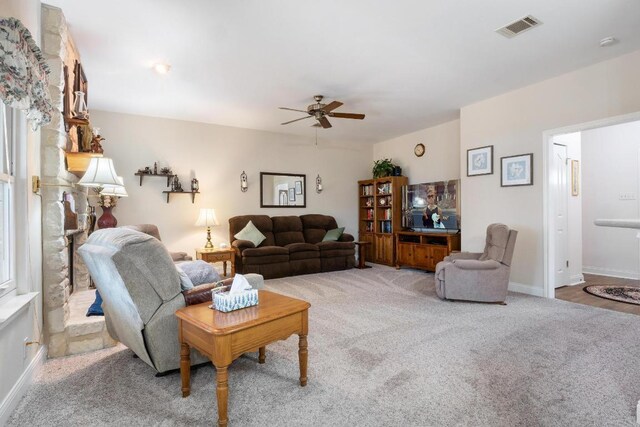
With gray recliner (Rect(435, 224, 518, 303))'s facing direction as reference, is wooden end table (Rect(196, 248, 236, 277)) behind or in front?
in front

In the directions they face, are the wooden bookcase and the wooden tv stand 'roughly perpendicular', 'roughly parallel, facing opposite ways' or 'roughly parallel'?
roughly parallel

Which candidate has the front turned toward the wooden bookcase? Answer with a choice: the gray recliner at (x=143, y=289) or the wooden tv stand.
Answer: the gray recliner

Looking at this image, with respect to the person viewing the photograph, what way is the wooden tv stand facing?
facing the viewer and to the left of the viewer

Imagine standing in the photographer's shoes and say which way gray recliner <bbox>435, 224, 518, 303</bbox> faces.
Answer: facing to the left of the viewer

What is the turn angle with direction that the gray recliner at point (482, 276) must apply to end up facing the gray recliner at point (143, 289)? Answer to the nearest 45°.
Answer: approximately 45° to its left

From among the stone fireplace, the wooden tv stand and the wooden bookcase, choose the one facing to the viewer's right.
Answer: the stone fireplace

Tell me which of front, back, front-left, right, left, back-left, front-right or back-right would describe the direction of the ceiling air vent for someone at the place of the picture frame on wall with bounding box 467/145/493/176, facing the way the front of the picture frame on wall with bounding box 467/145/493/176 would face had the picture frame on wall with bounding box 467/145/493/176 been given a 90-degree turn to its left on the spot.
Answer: front-right

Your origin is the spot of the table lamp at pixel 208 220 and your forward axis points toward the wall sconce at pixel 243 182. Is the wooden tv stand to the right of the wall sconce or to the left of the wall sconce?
right

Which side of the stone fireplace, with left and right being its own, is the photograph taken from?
right

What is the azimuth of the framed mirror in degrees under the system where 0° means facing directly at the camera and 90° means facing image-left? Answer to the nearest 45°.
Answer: approximately 315°

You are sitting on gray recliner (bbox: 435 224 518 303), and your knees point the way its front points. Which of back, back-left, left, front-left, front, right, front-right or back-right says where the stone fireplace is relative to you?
front-left

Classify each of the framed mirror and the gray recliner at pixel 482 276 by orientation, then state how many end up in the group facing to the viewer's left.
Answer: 1

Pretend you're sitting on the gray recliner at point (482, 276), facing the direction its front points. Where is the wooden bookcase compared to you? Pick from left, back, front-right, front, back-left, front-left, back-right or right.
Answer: front-right

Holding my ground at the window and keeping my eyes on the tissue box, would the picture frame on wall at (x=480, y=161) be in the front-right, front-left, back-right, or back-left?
front-left
